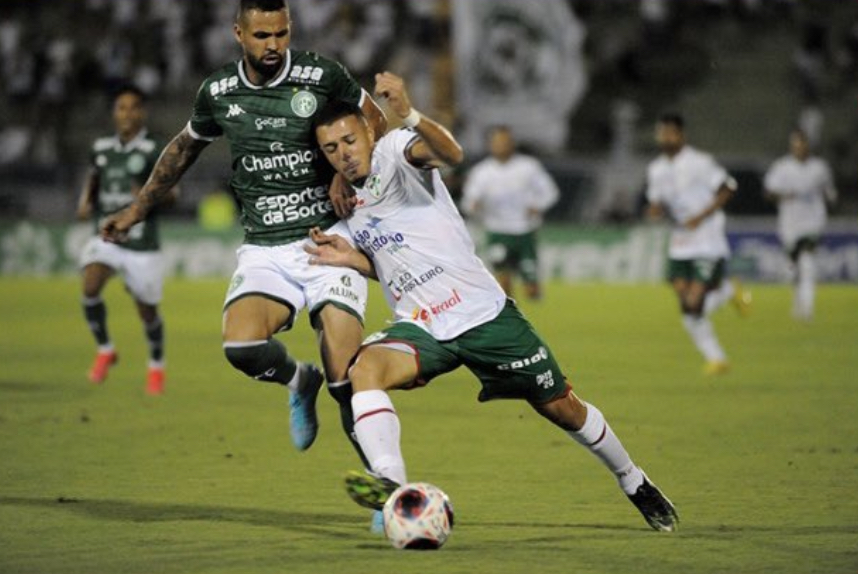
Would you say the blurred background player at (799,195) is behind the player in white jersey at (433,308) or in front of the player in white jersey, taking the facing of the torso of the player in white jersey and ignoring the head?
behind

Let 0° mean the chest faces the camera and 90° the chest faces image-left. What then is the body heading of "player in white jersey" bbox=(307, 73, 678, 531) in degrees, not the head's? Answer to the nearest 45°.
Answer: approximately 45°

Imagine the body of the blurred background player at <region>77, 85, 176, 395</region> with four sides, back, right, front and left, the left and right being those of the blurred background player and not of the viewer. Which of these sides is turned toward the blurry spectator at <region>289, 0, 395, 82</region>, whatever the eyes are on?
back

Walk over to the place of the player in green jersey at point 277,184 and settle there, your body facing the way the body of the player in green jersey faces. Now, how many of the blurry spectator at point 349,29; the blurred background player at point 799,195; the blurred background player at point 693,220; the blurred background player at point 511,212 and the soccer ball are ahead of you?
1

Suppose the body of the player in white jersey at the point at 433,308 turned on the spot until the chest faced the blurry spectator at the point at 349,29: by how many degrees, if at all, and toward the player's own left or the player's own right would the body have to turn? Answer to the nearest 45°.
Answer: approximately 135° to the player's own right

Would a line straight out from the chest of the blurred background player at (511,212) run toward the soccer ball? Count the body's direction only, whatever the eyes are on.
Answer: yes

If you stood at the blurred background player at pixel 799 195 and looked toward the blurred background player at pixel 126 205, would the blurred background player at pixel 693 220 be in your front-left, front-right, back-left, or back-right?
front-left

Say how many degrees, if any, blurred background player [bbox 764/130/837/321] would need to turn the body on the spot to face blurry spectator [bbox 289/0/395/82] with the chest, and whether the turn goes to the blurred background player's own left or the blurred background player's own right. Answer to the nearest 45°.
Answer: approximately 135° to the blurred background player's own right

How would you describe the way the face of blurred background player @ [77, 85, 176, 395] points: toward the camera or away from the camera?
toward the camera

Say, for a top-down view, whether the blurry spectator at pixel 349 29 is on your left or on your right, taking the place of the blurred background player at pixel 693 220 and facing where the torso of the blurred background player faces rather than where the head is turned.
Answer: on your right

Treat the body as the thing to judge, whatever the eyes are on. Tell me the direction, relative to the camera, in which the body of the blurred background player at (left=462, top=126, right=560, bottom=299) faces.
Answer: toward the camera

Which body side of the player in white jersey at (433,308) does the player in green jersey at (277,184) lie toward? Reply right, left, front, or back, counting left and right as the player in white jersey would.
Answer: right

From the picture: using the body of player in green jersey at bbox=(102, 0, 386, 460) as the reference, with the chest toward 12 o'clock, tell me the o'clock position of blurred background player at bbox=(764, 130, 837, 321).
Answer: The blurred background player is roughly at 7 o'clock from the player in green jersey.

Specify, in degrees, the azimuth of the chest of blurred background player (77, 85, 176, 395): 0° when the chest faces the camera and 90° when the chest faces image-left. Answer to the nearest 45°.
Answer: approximately 0°

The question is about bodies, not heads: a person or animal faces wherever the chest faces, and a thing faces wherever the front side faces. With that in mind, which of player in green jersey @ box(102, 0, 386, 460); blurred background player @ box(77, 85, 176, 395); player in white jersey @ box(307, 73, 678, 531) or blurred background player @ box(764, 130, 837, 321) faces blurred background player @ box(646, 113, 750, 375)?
blurred background player @ box(764, 130, 837, 321)

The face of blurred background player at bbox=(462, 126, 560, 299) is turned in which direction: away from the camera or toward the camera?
toward the camera

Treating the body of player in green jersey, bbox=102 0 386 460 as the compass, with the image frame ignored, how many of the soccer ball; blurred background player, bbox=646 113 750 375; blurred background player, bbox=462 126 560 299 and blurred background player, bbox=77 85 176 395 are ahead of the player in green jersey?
1

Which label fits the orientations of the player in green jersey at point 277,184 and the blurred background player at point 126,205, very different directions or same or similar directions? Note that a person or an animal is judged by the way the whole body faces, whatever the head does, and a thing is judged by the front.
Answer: same or similar directions

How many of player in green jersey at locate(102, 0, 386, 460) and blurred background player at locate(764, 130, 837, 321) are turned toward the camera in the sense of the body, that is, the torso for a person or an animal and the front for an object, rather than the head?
2

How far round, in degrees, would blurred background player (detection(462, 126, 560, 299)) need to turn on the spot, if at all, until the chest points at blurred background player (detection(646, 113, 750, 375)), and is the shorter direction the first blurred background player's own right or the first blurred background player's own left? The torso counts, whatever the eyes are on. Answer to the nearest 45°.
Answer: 0° — they already face them

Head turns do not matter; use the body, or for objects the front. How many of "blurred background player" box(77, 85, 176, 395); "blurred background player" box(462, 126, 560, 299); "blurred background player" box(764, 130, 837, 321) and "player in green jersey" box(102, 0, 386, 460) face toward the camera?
4
